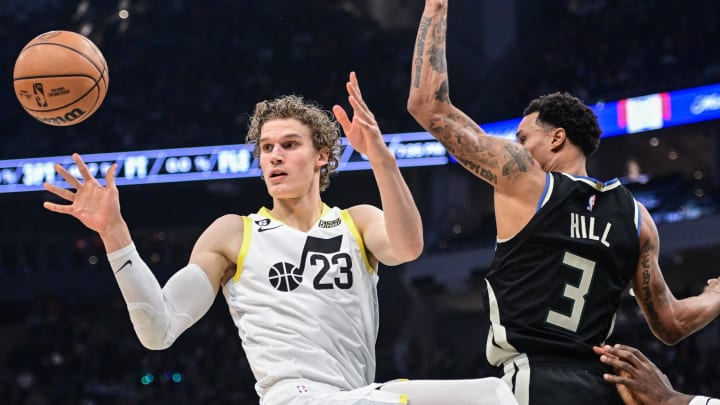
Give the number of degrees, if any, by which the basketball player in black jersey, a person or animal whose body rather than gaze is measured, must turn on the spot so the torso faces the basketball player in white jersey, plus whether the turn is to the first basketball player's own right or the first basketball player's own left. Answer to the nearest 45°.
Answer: approximately 45° to the first basketball player's own left

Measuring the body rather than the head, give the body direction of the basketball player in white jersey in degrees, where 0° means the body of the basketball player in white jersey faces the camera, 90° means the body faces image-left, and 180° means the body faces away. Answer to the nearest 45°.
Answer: approximately 0°

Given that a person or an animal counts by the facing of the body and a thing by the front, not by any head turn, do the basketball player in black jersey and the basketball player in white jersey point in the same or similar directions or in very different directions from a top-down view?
very different directions

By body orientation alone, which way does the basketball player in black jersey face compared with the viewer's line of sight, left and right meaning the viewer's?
facing away from the viewer and to the left of the viewer

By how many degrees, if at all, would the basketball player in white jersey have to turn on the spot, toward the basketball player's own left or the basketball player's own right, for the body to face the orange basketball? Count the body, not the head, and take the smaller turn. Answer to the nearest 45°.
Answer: approximately 135° to the basketball player's own right

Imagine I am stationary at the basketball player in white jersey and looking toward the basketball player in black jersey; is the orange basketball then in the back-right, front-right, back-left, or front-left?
back-left

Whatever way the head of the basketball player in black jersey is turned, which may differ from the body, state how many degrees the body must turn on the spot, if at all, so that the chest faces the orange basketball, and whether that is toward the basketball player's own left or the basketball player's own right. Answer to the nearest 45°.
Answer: approximately 45° to the basketball player's own left

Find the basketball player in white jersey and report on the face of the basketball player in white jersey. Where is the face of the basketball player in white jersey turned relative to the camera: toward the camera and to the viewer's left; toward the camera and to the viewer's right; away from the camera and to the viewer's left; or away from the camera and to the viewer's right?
toward the camera and to the viewer's left

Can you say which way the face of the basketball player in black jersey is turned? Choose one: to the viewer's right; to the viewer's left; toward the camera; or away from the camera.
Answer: to the viewer's left

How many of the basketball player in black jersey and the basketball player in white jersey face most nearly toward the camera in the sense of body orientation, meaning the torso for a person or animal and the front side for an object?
1

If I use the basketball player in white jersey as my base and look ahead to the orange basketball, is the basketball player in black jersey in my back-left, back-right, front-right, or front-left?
back-right
